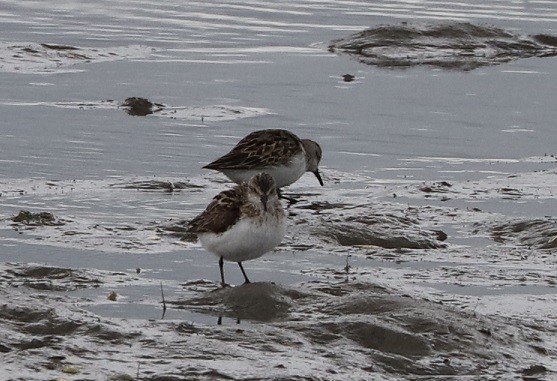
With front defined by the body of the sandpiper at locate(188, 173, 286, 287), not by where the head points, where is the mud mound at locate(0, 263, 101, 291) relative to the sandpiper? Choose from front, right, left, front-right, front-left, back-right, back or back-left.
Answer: back-right

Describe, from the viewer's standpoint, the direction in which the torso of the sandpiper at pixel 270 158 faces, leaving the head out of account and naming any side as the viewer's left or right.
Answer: facing to the right of the viewer

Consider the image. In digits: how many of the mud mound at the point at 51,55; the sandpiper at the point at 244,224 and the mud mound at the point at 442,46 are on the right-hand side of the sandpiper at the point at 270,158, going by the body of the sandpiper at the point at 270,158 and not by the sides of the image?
1

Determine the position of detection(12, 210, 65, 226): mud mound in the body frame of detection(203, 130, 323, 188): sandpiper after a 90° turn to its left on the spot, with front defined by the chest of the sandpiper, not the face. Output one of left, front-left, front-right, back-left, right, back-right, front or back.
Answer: back-left

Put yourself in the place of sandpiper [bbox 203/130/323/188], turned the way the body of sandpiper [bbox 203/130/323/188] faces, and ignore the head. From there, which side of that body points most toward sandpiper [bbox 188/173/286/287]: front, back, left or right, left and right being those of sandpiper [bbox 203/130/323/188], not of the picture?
right

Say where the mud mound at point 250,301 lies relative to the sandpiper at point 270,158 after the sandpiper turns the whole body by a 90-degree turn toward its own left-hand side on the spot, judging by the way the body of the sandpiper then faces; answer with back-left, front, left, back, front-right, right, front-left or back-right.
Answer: back

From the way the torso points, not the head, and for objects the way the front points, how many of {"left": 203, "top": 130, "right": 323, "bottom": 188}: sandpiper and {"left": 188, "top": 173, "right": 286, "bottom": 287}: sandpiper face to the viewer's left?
0

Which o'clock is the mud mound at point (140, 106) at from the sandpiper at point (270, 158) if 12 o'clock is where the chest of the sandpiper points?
The mud mound is roughly at 8 o'clock from the sandpiper.

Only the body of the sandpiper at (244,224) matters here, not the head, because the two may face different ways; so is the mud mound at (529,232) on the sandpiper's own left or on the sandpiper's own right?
on the sandpiper's own left

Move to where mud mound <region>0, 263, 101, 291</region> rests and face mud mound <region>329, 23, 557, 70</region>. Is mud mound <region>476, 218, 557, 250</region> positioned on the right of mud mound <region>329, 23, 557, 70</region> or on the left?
right

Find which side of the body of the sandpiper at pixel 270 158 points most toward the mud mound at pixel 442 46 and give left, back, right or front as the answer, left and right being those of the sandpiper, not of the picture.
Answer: left

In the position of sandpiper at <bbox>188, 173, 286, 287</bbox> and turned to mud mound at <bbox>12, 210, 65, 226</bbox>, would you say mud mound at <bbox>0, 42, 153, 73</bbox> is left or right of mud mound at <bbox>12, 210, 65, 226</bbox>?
right

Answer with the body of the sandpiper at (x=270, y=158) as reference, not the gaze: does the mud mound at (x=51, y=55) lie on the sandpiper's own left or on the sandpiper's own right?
on the sandpiper's own left
